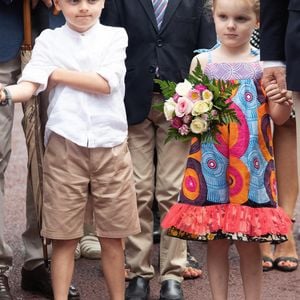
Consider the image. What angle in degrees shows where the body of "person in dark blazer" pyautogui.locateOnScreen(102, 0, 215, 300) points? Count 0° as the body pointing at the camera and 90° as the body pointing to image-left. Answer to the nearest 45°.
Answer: approximately 0°

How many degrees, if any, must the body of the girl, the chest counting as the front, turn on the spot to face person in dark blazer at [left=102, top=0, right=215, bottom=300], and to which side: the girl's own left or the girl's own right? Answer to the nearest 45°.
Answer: approximately 135° to the girl's own right

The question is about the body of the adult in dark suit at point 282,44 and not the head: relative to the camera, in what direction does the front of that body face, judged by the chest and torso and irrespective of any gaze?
toward the camera

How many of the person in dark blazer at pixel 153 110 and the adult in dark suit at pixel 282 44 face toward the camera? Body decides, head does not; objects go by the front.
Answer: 2

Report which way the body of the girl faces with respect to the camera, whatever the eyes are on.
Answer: toward the camera

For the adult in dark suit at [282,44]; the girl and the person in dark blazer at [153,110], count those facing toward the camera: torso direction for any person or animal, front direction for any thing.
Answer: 3

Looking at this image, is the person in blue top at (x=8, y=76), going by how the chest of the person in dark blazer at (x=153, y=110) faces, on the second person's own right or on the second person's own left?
on the second person's own right

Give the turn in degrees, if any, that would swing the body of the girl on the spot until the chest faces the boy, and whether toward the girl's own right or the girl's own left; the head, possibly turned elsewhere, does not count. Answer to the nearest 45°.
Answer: approximately 90° to the girl's own right
